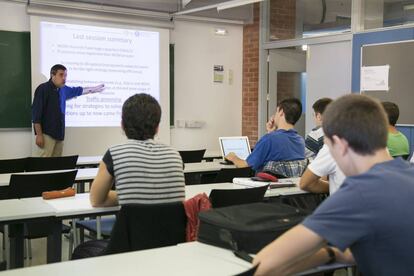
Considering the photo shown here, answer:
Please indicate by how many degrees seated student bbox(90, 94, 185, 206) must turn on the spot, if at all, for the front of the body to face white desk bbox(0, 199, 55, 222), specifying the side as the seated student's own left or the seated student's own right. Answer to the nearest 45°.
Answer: approximately 90° to the seated student's own left

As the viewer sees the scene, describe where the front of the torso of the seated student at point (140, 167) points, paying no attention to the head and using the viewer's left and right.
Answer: facing away from the viewer

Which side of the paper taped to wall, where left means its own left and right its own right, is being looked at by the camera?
front

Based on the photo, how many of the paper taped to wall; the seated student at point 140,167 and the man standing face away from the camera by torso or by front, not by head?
1

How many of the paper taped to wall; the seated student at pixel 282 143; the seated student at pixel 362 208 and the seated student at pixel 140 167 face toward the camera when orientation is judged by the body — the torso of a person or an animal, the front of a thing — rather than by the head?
1

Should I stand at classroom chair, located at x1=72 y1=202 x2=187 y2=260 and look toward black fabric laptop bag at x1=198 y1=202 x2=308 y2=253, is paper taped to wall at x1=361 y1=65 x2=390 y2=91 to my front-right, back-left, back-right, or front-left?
front-left

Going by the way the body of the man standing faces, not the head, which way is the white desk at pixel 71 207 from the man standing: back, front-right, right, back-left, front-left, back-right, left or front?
front-right

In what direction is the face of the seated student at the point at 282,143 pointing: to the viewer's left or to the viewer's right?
to the viewer's left

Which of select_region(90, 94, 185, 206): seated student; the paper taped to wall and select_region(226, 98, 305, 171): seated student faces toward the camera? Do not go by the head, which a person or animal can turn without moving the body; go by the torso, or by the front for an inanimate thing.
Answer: the paper taped to wall

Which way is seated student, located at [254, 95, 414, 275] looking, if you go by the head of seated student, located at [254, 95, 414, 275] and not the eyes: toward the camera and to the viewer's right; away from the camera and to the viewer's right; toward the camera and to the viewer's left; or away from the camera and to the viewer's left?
away from the camera and to the viewer's left

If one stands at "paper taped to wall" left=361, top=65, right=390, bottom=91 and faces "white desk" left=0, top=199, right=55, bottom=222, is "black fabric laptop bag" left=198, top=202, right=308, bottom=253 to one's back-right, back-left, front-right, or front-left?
front-left

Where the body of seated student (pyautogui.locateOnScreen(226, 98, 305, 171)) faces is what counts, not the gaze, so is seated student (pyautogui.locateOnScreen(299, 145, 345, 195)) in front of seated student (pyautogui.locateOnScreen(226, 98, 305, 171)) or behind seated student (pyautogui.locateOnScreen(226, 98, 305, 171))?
behind

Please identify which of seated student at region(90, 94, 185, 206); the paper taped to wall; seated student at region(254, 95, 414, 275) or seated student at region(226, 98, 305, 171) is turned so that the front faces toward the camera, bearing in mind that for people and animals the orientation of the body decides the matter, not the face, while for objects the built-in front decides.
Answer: the paper taped to wall

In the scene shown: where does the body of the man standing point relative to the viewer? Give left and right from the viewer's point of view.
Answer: facing the viewer and to the right of the viewer

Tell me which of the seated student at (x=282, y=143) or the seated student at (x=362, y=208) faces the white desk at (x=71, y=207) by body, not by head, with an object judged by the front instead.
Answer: the seated student at (x=362, y=208)

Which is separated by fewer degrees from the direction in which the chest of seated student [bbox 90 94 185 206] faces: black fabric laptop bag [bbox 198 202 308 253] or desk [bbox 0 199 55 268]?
the desk

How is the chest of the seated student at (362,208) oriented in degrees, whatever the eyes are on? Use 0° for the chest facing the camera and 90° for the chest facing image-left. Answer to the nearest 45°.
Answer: approximately 135°

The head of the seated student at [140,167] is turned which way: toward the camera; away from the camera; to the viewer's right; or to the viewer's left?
away from the camera

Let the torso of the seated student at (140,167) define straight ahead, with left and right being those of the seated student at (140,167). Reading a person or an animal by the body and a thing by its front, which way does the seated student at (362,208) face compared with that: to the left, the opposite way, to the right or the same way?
the same way
